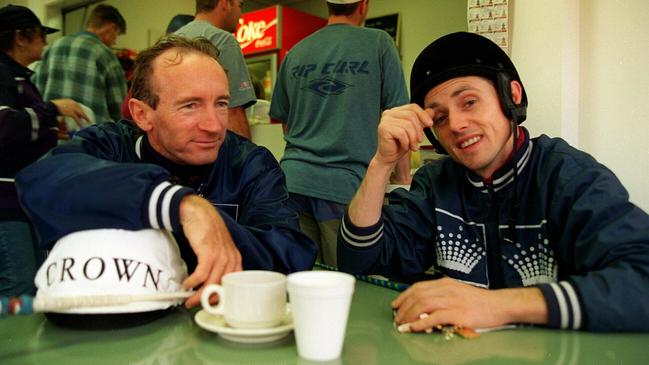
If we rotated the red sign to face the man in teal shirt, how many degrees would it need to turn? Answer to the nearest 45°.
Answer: approximately 45° to its left

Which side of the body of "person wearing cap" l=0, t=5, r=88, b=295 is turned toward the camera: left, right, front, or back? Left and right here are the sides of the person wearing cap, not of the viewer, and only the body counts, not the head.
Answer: right

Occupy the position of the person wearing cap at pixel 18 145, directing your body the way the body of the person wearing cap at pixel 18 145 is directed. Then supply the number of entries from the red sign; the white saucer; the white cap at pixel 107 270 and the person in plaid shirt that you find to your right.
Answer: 2

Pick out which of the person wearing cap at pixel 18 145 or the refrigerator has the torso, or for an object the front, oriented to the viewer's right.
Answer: the person wearing cap

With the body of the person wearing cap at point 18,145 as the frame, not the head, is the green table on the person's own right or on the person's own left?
on the person's own right

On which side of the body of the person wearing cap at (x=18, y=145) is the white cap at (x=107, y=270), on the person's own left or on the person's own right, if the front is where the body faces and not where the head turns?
on the person's own right

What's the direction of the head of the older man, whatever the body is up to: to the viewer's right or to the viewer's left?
to the viewer's right

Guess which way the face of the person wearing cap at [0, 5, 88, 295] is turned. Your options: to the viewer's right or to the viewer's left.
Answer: to the viewer's right
